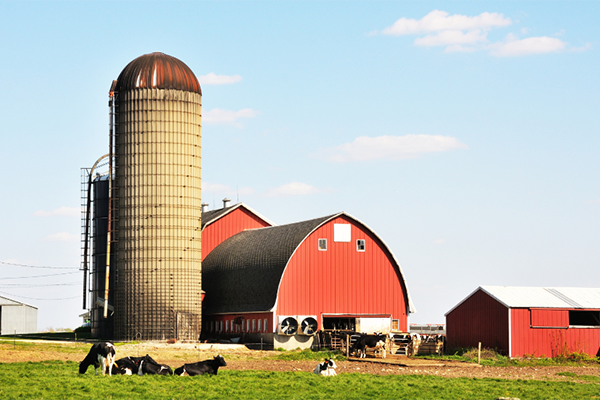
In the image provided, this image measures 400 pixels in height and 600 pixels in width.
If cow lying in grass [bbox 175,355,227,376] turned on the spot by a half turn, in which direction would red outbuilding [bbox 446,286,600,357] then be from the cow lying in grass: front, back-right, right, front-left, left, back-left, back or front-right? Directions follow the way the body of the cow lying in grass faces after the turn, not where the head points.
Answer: back-right

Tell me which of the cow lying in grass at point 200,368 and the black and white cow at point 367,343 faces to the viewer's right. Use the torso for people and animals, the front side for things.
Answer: the cow lying in grass

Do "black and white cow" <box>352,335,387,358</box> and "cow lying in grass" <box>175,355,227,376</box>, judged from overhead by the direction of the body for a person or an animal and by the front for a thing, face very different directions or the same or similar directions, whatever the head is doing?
very different directions

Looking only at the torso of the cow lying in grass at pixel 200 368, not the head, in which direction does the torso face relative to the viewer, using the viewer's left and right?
facing to the right of the viewer

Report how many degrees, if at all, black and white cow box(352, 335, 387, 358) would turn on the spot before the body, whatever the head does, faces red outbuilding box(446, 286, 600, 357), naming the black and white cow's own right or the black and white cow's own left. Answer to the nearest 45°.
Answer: approximately 180°

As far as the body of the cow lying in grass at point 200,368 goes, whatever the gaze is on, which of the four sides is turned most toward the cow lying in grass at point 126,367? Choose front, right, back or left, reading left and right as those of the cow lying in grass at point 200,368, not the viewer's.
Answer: back

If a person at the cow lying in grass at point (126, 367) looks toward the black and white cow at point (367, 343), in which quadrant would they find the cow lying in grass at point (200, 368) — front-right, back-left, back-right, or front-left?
front-right

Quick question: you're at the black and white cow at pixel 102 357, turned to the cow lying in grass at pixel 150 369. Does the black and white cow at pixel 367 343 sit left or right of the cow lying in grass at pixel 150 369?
left

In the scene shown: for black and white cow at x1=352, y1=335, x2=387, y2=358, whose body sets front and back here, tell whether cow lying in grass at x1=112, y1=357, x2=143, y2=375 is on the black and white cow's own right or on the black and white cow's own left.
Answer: on the black and white cow's own left

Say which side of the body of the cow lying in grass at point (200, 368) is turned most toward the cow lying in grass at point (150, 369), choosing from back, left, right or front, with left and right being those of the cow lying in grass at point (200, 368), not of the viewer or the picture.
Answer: back

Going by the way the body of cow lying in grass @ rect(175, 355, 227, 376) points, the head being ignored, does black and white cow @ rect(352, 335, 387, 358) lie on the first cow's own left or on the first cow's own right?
on the first cow's own left
